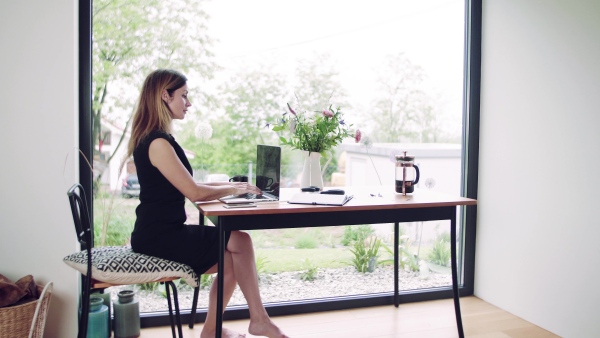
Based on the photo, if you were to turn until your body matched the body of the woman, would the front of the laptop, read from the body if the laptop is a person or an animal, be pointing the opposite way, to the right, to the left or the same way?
the opposite way

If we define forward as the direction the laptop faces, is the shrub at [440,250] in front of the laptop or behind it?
behind

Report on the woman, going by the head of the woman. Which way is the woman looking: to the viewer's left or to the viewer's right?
to the viewer's right

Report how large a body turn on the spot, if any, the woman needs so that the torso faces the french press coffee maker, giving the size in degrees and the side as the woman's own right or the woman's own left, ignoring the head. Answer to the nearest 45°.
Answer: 0° — they already face it

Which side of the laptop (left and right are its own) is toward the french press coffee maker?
back

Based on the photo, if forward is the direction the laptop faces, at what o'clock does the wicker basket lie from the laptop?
The wicker basket is roughly at 12 o'clock from the laptop.

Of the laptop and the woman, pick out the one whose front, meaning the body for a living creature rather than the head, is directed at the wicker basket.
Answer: the laptop

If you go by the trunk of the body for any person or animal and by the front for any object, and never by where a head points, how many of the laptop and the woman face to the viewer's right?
1

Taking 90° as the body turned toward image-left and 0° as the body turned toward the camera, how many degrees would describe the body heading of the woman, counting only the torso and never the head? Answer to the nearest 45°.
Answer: approximately 270°

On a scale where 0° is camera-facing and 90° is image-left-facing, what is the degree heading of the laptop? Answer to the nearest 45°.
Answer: approximately 90°

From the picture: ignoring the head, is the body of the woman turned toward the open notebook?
yes
